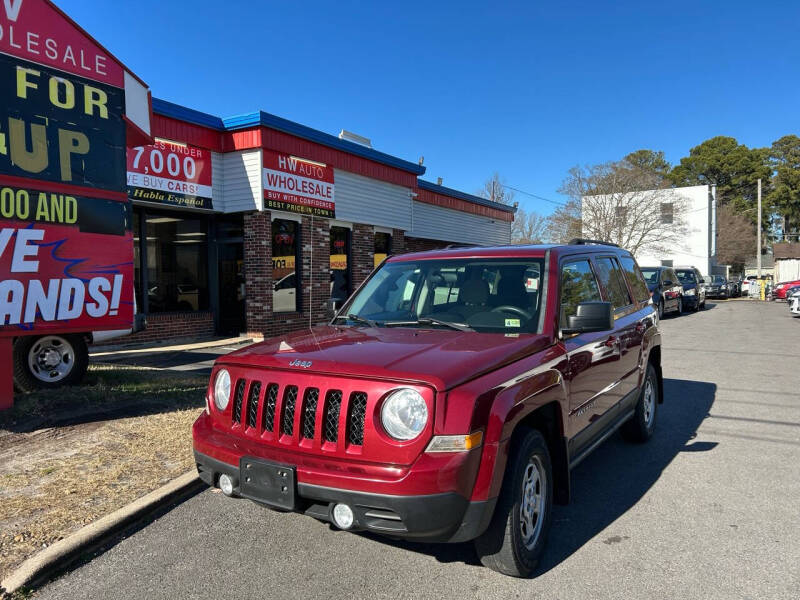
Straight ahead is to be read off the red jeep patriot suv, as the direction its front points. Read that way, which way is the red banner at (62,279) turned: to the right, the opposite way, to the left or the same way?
to the left

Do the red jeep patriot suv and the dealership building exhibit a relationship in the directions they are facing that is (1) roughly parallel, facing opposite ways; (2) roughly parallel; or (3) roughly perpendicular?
roughly perpendicular

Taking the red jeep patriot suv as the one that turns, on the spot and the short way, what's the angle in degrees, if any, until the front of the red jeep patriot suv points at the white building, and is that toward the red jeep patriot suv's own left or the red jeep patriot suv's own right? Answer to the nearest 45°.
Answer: approximately 180°

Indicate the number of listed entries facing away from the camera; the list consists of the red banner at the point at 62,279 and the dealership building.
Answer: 0

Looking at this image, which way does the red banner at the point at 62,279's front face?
toward the camera

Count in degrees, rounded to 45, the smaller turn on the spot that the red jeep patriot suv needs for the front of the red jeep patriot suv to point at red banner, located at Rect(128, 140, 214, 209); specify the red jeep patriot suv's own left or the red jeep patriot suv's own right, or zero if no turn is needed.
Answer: approximately 90° to the red jeep patriot suv's own right

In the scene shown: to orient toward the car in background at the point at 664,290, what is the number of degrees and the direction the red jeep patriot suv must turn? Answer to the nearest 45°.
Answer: approximately 180°

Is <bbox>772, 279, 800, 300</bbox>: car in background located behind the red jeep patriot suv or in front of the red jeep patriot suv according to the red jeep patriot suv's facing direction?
behind

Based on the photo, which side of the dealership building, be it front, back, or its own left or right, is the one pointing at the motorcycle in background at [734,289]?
left

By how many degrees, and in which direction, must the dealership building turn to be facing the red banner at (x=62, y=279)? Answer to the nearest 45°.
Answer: approximately 45° to its right

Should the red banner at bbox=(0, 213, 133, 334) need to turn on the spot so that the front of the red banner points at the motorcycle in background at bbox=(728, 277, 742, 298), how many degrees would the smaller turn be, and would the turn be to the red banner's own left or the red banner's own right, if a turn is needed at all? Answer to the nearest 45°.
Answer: approximately 90° to the red banner's own left

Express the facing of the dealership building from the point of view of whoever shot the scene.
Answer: facing the viewer and to the right of the viewer

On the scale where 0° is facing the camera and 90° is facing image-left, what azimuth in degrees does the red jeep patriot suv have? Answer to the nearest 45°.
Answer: approximately 45°

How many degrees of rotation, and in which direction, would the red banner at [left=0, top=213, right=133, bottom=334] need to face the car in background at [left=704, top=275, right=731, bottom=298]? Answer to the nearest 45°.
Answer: approximately 90° to its left
